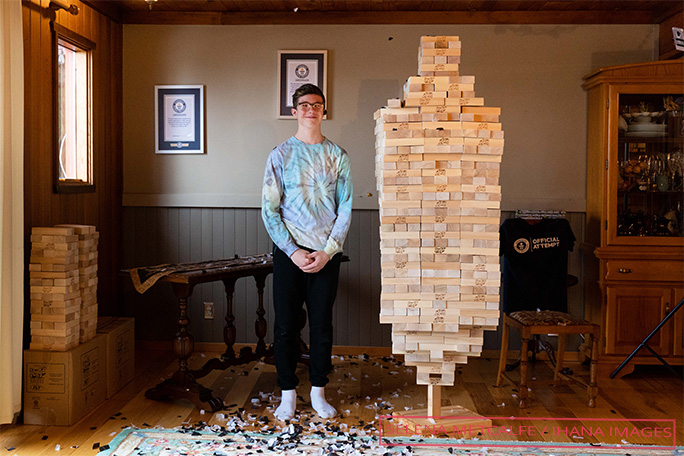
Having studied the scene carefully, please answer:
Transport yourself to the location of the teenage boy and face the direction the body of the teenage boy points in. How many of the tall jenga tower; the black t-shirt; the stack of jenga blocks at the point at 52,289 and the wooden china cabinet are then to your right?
1

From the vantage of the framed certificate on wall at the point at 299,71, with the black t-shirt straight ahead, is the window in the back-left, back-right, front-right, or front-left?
back-right

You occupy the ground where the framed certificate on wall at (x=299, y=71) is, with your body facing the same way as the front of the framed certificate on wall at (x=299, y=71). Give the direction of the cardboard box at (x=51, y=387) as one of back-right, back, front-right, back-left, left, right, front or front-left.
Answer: front-right

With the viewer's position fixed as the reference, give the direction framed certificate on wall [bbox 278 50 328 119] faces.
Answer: facing the viewer

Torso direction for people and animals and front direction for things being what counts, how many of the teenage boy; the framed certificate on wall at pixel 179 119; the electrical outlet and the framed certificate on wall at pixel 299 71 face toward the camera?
4

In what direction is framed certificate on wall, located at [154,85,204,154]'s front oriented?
toward the camera

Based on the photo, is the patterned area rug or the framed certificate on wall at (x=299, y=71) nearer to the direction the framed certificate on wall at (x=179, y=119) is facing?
the patterned area rug

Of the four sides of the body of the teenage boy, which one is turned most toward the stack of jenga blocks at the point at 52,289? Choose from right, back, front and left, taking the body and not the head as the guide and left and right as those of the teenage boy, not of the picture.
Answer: right

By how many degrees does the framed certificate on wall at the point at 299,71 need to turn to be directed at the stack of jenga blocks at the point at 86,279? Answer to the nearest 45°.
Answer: approximately 45° to its right

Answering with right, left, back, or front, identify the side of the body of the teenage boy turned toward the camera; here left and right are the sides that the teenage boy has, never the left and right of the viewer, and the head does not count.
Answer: front

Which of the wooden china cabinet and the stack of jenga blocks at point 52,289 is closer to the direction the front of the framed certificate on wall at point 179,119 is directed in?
the stack of jenga blocks

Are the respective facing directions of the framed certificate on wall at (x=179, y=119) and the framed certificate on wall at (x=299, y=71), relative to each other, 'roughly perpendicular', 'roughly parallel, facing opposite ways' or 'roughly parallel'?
roughly parallel

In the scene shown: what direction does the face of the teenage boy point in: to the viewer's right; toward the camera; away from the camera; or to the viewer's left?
toward the camera

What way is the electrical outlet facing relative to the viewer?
toward the camera

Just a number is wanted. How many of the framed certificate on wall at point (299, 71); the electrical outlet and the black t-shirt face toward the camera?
3
